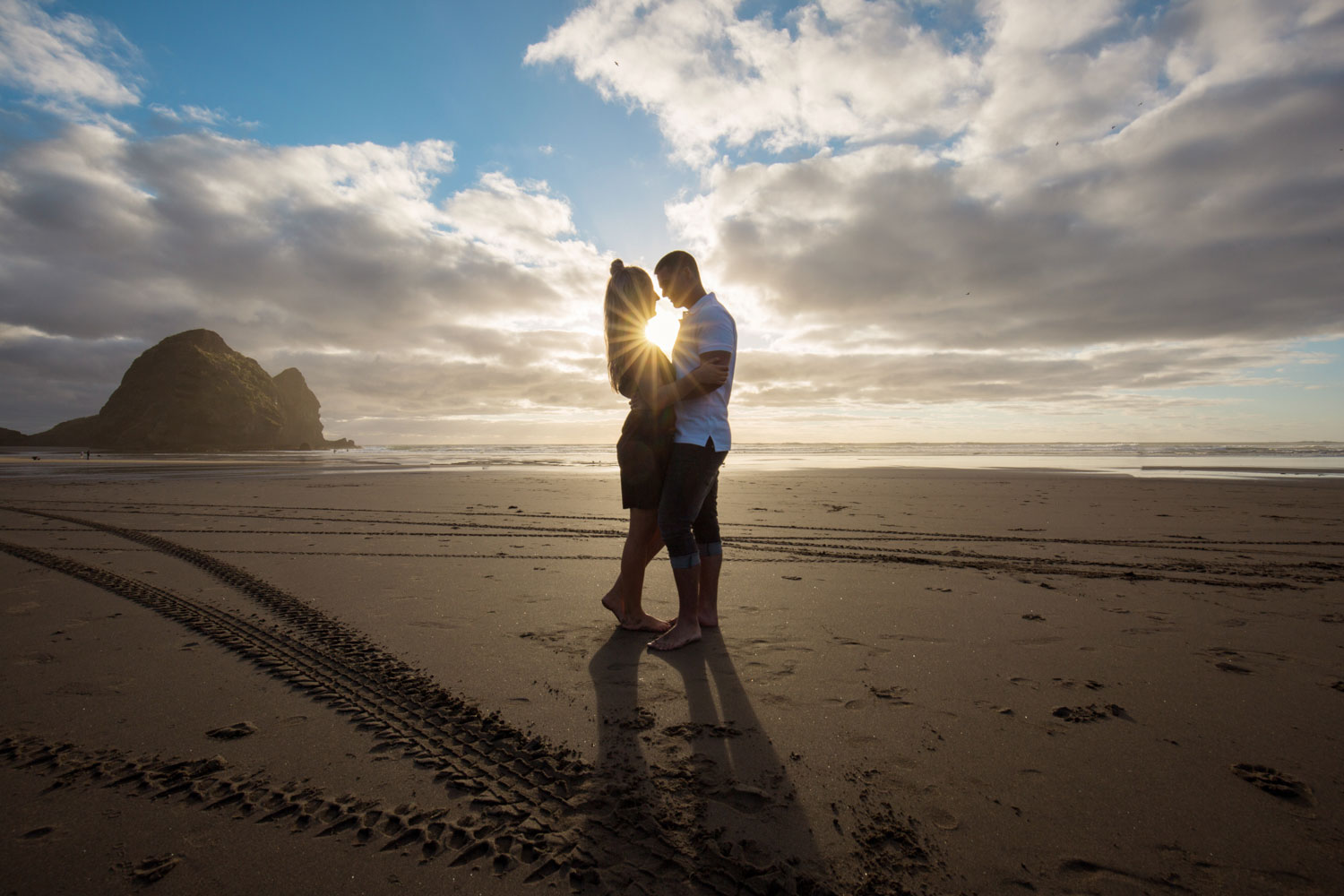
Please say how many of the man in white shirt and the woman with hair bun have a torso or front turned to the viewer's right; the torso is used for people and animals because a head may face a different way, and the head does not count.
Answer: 1

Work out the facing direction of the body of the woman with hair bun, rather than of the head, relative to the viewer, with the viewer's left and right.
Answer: facing to the right of the viewer

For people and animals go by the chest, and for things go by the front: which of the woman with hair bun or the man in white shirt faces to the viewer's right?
the woman with hair bun

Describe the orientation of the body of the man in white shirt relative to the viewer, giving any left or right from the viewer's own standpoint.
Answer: facing to the left of the viewer

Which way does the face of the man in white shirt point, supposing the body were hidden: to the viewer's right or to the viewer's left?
to the viewer's left

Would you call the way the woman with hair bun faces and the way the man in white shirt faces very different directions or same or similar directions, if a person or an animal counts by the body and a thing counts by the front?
very different directions

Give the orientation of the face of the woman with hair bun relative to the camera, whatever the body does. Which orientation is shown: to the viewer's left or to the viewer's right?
to the viewer's right
